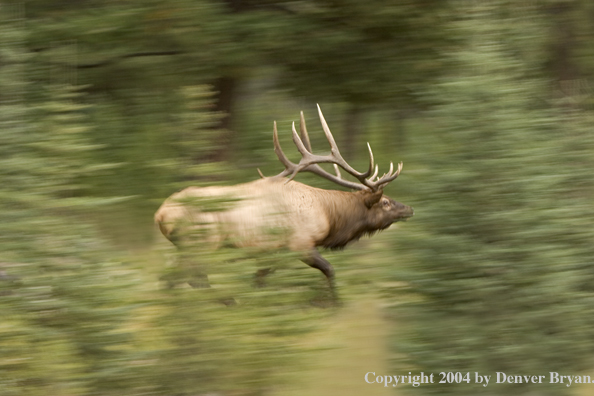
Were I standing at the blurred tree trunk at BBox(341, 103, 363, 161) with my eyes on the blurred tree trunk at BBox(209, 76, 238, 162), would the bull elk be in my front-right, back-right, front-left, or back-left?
front-left

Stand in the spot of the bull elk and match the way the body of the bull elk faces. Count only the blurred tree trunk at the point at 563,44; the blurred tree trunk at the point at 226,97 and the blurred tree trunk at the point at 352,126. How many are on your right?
0

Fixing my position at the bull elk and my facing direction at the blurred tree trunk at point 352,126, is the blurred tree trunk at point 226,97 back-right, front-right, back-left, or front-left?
front-left

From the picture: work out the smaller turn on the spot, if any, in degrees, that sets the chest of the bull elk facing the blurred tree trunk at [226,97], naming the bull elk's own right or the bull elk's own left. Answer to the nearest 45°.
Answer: approximately 90° to the bull elk's own left

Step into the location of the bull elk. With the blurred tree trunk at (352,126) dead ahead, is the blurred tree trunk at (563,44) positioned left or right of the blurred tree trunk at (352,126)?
right

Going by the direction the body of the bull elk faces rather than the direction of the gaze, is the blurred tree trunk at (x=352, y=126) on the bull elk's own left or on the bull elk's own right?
on the bull elk's own left

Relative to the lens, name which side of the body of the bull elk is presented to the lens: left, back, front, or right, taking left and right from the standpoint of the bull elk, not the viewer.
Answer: right

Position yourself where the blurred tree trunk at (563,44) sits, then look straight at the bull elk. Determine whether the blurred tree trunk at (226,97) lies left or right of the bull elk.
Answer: right

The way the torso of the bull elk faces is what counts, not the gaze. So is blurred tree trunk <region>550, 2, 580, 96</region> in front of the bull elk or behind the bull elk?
in front
